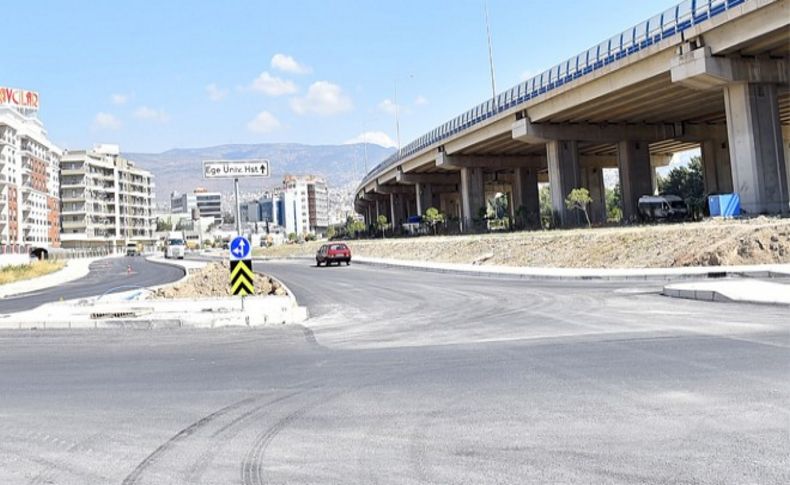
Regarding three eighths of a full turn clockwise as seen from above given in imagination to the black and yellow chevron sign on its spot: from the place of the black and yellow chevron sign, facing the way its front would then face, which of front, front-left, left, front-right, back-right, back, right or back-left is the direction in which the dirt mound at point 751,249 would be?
back-right

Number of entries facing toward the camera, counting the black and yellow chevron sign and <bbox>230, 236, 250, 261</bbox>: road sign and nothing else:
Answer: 2

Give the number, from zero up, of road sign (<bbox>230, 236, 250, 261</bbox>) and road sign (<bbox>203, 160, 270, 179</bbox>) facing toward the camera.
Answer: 2

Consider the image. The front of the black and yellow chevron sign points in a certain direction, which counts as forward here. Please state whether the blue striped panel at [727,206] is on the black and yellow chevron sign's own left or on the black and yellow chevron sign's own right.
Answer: on the black and yellow chevron sign's own left

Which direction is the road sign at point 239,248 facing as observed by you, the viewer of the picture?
facing the viewer

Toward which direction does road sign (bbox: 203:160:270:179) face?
toward the camera

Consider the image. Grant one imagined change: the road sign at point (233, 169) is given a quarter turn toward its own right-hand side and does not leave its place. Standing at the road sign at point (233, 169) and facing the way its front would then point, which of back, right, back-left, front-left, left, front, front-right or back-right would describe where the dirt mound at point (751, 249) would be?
back

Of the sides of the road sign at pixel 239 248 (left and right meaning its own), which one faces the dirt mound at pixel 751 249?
left

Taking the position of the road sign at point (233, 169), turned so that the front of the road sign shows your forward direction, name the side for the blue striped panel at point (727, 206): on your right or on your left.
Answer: on your left

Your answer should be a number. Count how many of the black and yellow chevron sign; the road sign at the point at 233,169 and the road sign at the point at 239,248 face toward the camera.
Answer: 3
